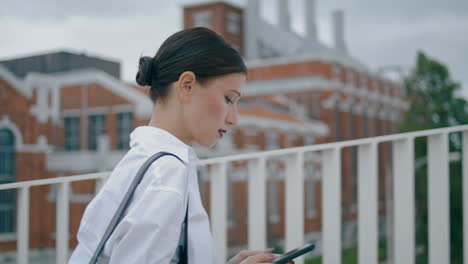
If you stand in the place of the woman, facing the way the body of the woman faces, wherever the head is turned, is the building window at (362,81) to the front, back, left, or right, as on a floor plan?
left

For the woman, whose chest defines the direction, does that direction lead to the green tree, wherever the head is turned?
no

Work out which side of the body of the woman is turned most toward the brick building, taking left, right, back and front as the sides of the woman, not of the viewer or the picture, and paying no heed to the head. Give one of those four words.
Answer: left

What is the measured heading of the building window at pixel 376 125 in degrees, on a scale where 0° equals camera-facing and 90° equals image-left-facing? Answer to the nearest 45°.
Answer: approximately 315°

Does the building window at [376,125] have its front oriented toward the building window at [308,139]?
no

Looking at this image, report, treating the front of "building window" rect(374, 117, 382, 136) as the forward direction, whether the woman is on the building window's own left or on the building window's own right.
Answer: on the building window's own right

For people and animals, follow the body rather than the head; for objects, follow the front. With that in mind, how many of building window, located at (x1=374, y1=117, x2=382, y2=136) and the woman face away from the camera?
0

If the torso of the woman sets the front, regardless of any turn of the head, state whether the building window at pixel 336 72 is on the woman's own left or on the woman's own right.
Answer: on the woman's own left

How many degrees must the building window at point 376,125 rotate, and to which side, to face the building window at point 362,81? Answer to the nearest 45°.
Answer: approximately 45° to its right

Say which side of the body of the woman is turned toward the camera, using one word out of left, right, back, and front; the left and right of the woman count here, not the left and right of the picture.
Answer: right

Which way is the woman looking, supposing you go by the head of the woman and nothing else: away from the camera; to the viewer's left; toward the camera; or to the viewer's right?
to the viewer's right
